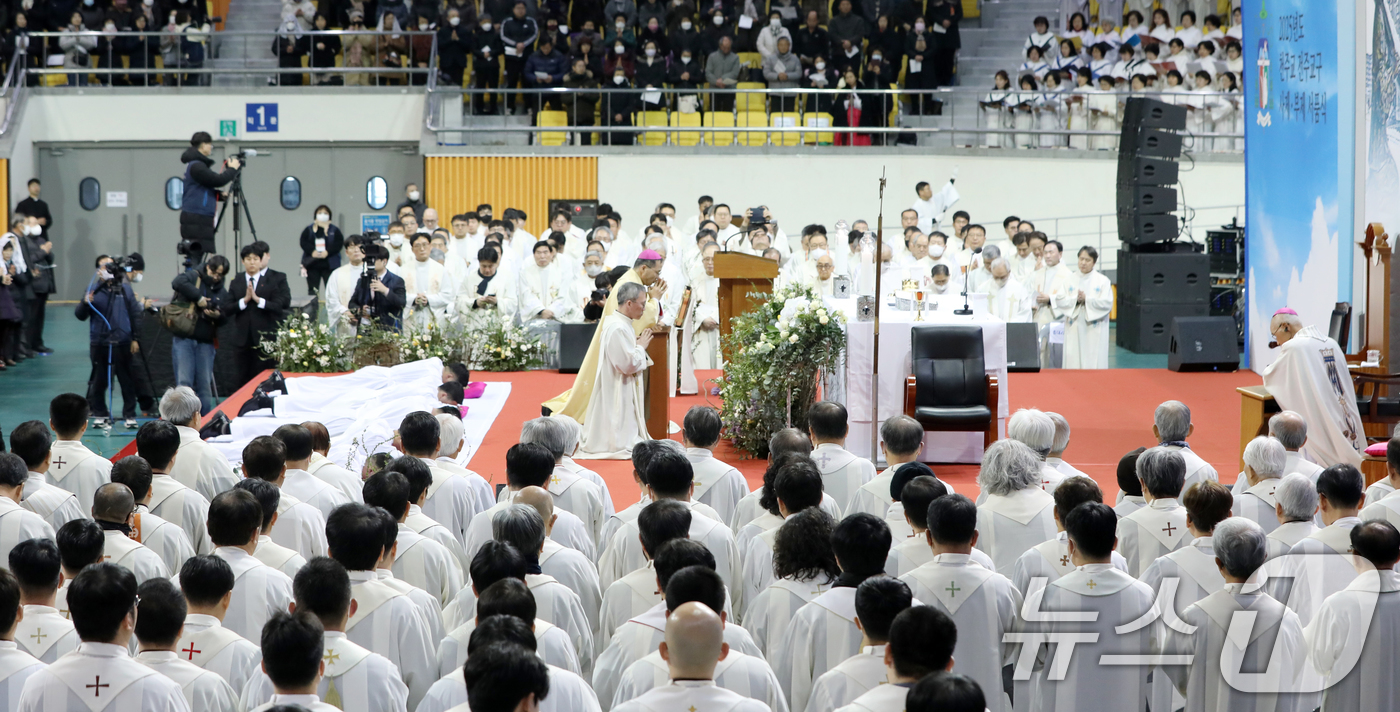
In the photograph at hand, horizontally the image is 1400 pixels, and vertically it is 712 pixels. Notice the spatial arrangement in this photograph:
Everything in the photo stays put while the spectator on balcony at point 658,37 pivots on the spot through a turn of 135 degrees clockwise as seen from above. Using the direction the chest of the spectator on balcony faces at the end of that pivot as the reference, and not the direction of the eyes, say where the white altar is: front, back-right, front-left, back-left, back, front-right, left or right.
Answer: back-left

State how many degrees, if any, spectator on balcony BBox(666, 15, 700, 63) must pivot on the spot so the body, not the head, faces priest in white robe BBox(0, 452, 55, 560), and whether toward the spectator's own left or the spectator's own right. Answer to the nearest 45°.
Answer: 0° — they already face them

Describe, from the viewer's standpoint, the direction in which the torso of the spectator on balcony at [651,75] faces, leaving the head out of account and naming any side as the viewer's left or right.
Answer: facing the viewer

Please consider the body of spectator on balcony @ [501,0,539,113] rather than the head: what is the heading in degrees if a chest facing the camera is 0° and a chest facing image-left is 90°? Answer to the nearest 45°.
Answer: approximately 0°

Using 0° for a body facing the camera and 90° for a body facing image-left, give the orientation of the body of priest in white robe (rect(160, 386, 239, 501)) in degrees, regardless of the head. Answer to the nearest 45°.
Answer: approximately 225°

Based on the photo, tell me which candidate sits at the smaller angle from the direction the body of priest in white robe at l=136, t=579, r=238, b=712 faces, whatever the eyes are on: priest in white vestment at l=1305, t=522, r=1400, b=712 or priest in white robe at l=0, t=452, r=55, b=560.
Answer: the priest in white robe at l=0, t=452, r=55, b=560

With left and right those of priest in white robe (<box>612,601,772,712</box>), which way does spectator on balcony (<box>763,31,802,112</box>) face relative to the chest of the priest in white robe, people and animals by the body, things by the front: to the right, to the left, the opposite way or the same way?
the opposite way

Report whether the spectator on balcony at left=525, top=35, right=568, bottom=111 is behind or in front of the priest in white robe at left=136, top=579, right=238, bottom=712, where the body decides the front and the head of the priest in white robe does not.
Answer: in front

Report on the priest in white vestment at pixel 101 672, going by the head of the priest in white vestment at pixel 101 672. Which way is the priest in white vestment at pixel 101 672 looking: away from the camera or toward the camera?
away from the camera

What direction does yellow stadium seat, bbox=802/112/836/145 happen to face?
toward the camera

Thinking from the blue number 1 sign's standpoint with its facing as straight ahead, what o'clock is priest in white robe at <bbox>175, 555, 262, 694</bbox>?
The priest in white robe is roughly at 12 o'clock from the blue number 1 sign.

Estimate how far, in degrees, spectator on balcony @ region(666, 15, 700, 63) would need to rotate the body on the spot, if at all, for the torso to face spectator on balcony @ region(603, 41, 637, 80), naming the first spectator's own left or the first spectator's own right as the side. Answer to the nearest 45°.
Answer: approximately 90° to the first spectator's own right

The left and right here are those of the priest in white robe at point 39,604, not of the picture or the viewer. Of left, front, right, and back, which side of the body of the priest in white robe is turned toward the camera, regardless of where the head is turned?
back
